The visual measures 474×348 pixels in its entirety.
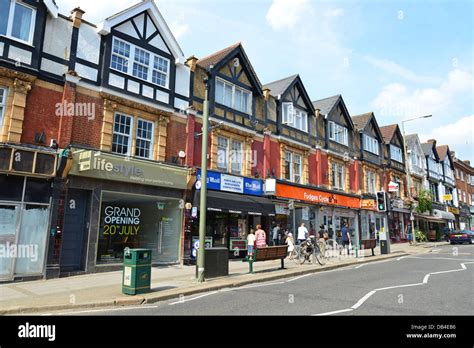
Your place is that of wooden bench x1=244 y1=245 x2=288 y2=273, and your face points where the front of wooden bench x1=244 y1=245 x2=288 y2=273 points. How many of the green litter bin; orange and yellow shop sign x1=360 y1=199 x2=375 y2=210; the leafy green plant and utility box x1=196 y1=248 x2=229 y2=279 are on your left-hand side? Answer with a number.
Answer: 2

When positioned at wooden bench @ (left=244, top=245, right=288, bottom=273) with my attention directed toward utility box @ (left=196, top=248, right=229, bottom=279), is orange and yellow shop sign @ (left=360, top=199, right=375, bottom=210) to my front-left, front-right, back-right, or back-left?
back-right
